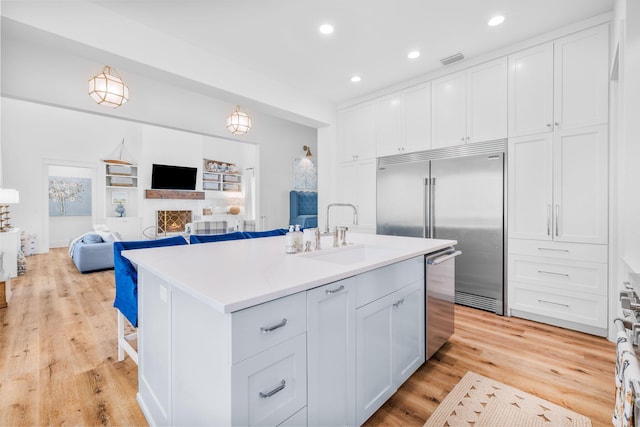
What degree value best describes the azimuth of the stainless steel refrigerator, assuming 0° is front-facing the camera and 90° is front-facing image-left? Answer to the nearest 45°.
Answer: approximately 45°

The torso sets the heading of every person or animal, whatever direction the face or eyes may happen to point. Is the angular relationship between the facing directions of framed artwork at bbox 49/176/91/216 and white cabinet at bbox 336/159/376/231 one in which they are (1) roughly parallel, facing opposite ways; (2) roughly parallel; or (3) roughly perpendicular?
roughly perpendicular

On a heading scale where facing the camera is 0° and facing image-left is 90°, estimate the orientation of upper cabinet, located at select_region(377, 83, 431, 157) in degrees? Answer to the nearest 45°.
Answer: approximately 45°
